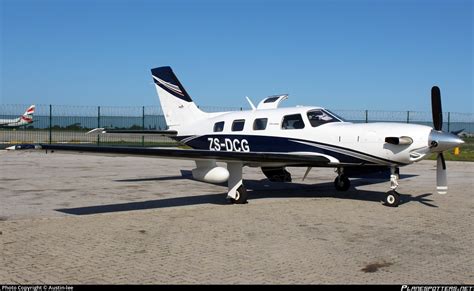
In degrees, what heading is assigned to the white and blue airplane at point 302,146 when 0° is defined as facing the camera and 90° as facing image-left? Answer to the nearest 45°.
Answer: approximately 315°
